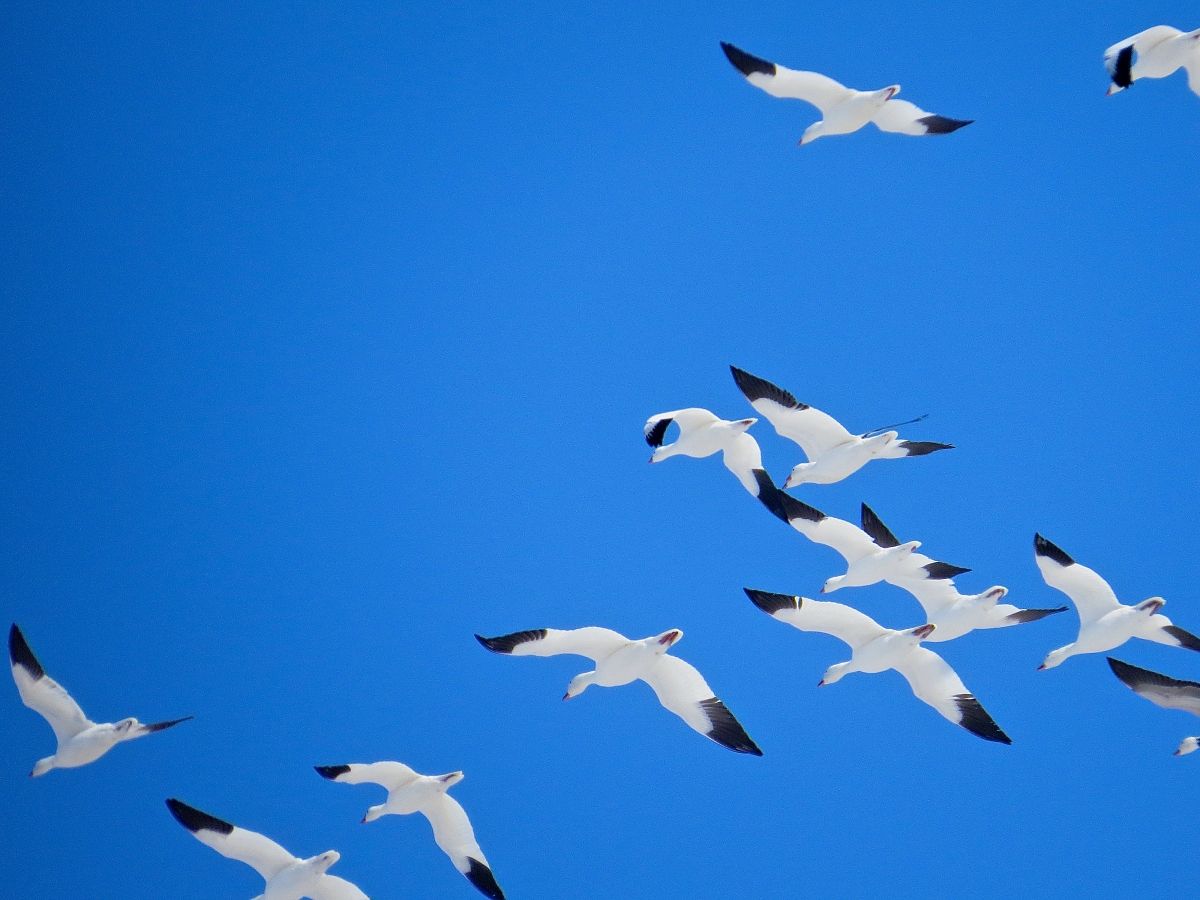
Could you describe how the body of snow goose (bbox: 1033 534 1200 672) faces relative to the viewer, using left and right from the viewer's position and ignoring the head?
facing away from the viewer and to the left of the viewer

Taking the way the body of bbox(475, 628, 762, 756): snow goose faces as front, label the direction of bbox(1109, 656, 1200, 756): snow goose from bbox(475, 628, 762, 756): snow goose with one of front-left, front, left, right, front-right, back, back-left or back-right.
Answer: back-right

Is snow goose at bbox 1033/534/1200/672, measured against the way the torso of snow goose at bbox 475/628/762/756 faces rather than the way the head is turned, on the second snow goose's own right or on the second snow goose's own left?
on the second snow goose's own right

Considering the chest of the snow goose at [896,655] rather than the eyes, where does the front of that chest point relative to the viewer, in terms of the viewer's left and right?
facing away from the viewer and to the left of the viewer

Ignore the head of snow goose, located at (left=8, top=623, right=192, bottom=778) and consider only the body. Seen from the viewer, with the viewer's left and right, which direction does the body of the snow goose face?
facing away from the viewer and to the left of the viewer

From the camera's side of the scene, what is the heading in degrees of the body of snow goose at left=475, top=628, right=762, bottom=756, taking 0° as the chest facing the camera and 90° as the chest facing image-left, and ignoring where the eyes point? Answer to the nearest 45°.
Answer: approximately 135°
